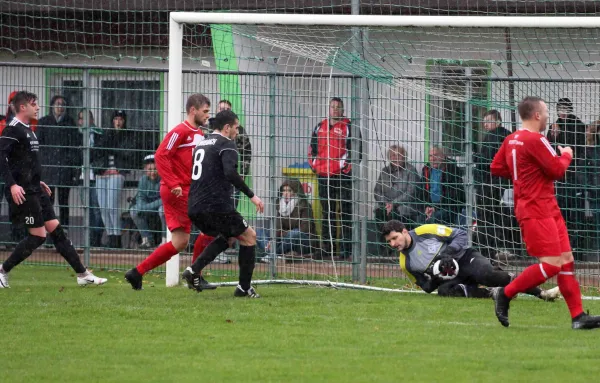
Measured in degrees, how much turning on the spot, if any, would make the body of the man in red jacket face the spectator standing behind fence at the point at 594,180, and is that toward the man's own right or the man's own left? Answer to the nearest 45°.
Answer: approximately 90° to the man's own left

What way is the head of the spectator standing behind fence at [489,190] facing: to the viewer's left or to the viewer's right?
to the viewer's left

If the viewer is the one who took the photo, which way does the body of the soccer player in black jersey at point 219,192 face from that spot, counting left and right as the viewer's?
facing away from the viewer and to the right of the viewer

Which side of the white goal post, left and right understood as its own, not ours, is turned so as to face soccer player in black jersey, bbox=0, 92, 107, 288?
right
